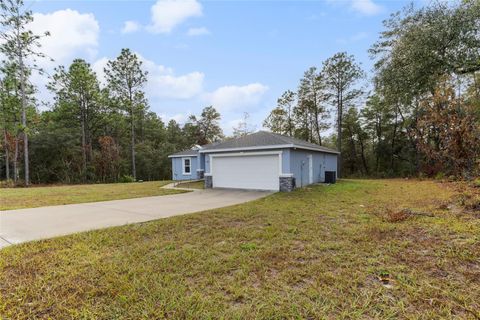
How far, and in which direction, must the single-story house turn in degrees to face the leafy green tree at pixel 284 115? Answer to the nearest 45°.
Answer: approximately 135° to its right

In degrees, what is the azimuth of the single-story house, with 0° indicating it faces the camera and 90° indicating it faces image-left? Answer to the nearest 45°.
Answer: approximately 45°

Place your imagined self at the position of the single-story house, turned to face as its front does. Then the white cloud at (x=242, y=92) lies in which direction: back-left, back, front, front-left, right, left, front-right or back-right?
back-right

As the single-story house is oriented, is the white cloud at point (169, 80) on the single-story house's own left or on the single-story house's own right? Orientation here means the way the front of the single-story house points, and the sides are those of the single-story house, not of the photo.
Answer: on the single-story house's own right

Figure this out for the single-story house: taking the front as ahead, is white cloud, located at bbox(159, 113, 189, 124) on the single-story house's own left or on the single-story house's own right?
on the single-story house's own right
